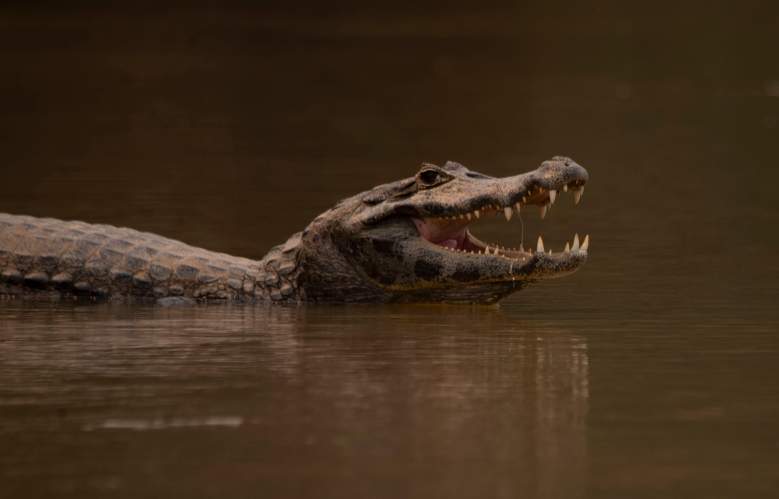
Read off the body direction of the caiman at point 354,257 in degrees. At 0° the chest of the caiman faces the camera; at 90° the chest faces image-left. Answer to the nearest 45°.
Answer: approximately 270°
